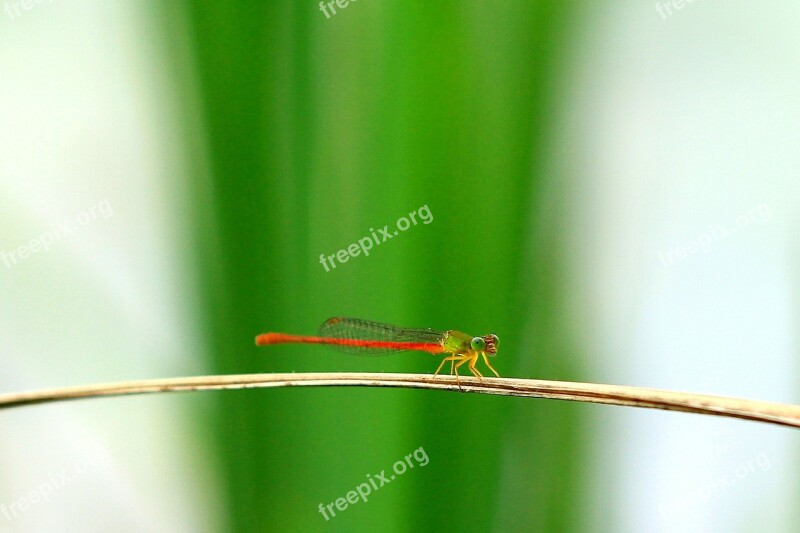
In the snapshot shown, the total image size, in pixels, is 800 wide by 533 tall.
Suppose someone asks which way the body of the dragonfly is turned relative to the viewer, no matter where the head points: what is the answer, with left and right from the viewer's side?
facing to the right of the viewer
